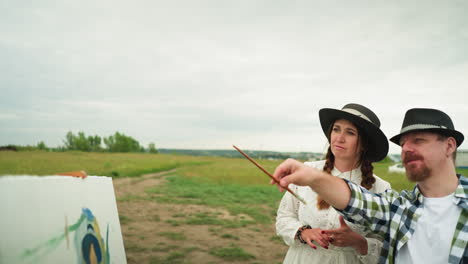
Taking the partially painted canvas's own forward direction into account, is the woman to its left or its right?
on its left

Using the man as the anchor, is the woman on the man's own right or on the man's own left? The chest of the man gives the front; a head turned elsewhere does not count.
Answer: on the man's own right

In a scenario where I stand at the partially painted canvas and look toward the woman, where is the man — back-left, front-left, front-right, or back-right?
front-right

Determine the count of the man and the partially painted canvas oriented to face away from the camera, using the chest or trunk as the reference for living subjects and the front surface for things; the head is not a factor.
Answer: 0

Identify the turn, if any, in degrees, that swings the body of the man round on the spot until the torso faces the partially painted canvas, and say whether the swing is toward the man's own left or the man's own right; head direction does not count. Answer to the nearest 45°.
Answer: approximately 45° to the man's own right

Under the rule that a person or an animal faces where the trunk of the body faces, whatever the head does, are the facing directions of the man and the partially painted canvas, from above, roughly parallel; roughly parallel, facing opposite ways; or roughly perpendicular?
roughly perpendicular

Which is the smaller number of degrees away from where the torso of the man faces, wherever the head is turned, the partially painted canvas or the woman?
the partially painted canvas

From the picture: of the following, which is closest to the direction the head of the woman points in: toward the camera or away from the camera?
toward the camera

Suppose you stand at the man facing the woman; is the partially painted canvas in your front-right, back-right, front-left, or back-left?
front-left

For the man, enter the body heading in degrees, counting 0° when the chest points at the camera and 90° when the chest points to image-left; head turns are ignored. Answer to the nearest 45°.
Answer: approximately 45°

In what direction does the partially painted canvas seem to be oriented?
toward the camera

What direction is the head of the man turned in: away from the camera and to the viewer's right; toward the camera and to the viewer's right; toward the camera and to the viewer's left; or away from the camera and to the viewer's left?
toward the camera and to the viewer's left
